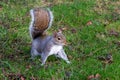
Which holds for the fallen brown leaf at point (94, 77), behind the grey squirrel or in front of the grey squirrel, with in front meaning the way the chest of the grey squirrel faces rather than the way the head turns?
in front

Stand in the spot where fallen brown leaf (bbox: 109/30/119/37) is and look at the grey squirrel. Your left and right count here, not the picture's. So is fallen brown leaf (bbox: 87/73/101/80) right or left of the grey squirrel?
left

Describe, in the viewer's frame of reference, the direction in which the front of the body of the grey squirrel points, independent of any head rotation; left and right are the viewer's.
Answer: facing the viewer and to the right of the viewer

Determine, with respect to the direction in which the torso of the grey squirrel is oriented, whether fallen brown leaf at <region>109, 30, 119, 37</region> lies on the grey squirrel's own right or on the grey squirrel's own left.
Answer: on the grey squirrel's own left
